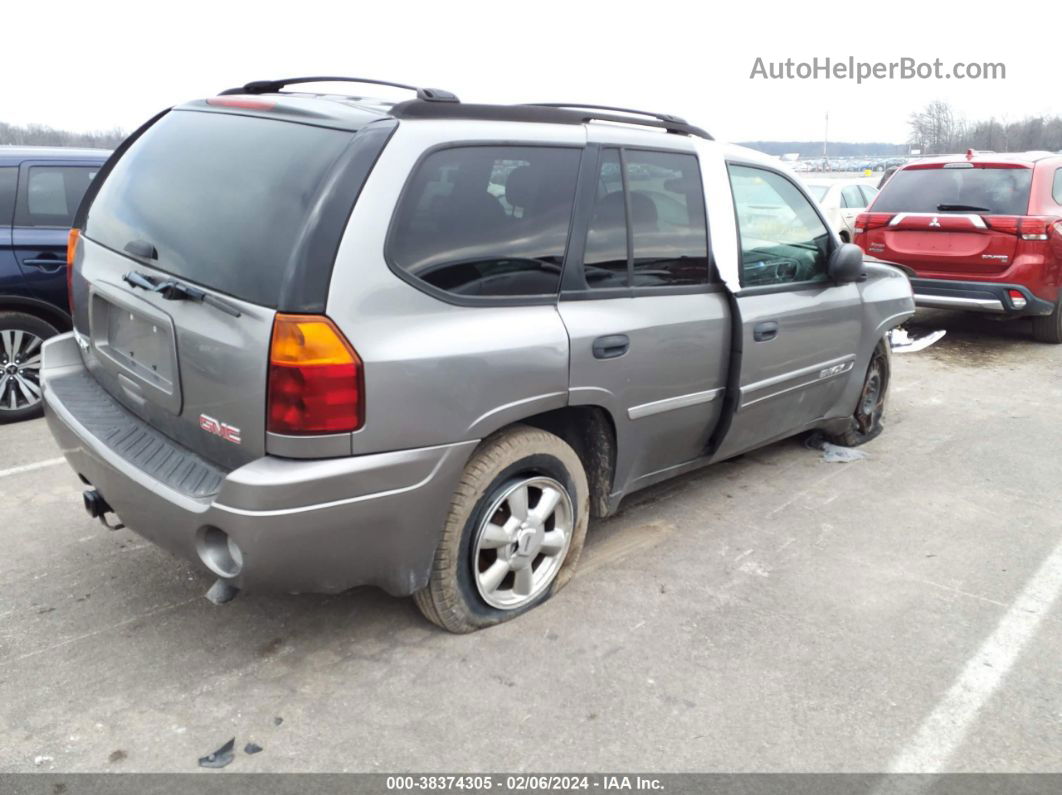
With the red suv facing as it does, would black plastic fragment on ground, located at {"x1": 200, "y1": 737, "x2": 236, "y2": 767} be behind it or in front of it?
behind

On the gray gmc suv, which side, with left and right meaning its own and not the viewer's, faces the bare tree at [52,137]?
left

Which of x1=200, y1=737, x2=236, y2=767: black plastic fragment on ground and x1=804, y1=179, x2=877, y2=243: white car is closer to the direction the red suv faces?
the white car

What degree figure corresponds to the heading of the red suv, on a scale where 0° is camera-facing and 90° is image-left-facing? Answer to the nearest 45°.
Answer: approximately 225°

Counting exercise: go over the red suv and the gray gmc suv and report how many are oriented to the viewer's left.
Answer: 0

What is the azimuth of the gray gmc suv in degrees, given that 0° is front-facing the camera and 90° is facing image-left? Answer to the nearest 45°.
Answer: approximately 225°
